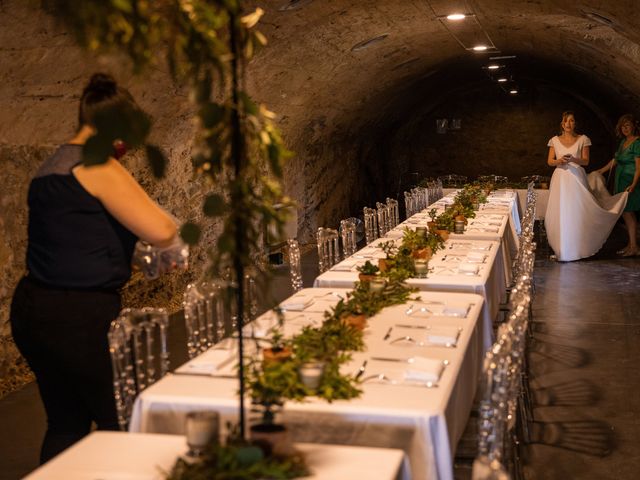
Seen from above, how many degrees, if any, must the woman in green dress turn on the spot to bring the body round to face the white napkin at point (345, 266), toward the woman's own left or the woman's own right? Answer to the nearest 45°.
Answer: approximately 45° to the woman's own left

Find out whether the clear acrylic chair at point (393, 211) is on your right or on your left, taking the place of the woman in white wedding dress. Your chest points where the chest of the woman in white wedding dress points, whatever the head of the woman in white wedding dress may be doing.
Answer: on your right

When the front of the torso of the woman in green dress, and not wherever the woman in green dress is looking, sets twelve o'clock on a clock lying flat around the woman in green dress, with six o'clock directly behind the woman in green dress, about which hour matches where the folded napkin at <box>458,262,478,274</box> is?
The folded napkin is roughly at 11 o'clock from the woman in green dress.

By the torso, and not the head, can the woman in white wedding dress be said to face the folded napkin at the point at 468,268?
yes

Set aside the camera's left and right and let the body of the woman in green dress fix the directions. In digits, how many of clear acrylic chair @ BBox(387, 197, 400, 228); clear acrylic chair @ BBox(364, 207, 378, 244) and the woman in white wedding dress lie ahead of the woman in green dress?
3

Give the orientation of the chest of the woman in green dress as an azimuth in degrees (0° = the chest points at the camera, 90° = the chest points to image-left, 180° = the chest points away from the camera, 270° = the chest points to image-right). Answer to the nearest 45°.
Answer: approximately 45°

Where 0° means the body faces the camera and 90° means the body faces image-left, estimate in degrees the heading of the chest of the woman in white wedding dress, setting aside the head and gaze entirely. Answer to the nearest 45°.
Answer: approximately 0°

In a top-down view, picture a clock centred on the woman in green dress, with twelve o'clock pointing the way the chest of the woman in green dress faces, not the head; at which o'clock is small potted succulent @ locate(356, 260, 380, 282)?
The small potted succulent is roughly at 11 o'clock from the woman in green dress.
